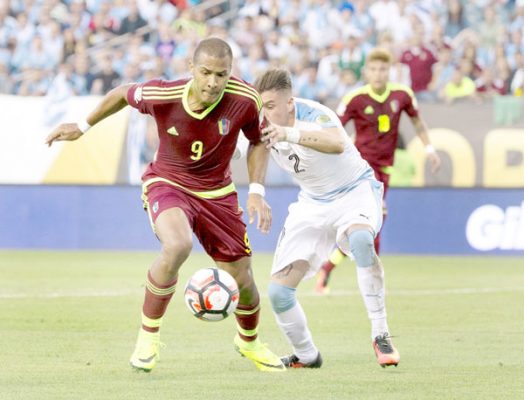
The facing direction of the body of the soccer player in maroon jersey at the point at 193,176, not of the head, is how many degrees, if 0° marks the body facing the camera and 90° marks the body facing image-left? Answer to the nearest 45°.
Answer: approximately 0°

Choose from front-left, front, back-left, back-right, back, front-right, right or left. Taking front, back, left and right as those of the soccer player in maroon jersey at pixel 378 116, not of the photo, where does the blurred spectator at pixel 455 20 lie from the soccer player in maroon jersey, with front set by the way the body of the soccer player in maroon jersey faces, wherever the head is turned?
back

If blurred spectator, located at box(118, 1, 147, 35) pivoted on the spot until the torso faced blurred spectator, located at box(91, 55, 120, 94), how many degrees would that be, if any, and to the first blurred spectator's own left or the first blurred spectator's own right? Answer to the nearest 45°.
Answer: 0° — they already face them

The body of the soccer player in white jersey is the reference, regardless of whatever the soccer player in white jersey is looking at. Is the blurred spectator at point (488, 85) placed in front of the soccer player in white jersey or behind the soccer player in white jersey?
behind

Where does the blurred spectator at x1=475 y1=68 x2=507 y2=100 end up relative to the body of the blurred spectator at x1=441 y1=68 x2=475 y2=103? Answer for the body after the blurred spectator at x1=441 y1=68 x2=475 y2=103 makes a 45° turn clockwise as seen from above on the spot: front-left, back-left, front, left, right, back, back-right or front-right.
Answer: back

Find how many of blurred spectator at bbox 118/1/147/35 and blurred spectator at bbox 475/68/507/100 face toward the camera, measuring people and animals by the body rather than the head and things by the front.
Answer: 2
